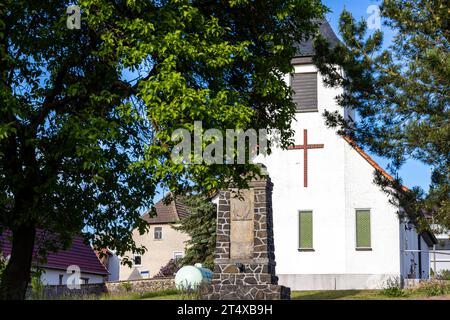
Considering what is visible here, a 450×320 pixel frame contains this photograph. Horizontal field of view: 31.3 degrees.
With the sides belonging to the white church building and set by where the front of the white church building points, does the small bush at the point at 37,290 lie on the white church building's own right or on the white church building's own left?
on the white church building's own right

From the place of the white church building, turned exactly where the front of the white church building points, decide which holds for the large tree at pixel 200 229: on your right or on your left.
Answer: on your right

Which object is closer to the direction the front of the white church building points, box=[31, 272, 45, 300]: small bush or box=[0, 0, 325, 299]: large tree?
the large tree

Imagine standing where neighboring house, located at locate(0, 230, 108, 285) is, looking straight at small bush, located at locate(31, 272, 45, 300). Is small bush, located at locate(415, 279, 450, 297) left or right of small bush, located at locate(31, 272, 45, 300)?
left

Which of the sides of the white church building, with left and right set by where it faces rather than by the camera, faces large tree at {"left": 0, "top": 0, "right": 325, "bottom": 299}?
front

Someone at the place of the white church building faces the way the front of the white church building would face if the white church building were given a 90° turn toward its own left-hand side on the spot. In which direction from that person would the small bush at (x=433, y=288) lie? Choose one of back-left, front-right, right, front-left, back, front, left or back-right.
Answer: front-right

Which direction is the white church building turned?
toward the camera
